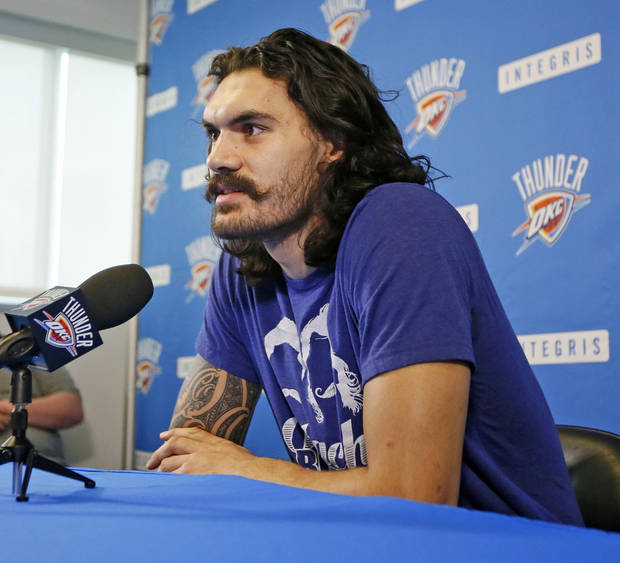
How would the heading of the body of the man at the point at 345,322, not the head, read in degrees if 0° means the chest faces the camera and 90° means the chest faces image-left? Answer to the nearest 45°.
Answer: approximately 45°

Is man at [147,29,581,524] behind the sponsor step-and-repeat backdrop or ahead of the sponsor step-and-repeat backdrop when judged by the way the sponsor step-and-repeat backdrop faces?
ahead

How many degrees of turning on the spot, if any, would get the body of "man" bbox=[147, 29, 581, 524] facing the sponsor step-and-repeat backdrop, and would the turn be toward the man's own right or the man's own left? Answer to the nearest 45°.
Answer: approximately 180°

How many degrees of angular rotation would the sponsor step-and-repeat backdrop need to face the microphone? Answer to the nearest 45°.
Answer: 0° — it already faces it
